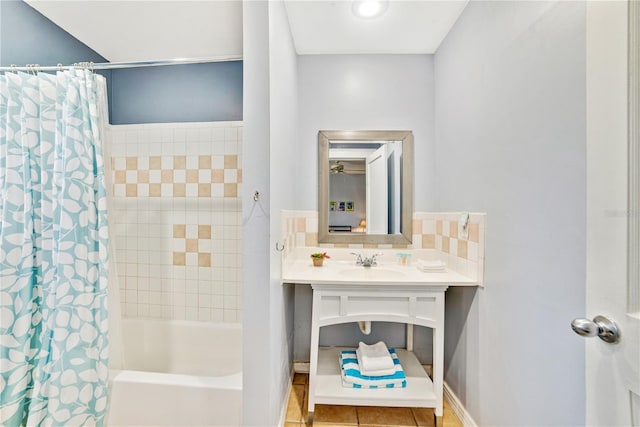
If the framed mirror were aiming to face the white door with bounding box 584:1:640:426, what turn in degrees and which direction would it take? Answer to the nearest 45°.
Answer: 0° — it already faces it

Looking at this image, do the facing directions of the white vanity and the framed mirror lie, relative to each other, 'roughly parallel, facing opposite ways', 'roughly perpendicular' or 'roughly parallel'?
roughly parallel

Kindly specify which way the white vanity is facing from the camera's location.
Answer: facing the viewer

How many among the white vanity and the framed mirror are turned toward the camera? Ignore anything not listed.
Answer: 2

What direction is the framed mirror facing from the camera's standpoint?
toward the camera

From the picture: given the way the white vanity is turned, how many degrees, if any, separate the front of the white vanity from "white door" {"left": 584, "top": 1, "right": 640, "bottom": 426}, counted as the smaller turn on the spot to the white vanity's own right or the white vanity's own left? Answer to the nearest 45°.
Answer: approximately 45° to the white vanity's own left

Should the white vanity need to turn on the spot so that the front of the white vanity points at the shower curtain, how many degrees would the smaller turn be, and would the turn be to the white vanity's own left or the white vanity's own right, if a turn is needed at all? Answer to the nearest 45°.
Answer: approximately 45° to the white vanity's own right
